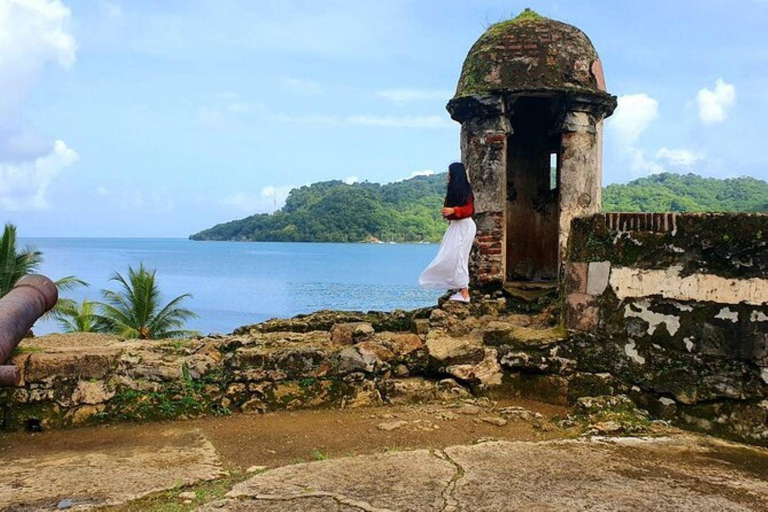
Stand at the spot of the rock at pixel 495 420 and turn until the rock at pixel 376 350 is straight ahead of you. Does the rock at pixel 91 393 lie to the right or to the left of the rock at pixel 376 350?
left

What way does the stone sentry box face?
toward the camera

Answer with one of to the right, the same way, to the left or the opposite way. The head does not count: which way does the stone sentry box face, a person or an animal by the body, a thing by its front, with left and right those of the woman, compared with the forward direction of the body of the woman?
to the left

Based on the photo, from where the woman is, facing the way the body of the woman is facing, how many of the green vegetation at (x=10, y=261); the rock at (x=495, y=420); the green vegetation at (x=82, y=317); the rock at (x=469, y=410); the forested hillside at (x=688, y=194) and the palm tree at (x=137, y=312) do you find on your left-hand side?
2

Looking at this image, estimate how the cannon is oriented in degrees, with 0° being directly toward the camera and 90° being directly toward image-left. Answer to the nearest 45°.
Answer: approximately 225°

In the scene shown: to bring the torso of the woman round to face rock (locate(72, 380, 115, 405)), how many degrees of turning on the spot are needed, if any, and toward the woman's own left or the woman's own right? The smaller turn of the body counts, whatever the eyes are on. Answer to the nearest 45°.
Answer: approximately 45° to the woman's own left

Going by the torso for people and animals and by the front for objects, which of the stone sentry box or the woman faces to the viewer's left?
the woman

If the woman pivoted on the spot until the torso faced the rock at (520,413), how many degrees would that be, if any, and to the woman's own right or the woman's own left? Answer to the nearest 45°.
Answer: approximately 90° to the woman's own left

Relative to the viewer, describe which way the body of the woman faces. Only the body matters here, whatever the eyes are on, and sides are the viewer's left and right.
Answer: facing to the left of the viewer

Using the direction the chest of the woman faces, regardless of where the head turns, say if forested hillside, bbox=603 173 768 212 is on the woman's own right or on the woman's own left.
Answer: on the woman's own right

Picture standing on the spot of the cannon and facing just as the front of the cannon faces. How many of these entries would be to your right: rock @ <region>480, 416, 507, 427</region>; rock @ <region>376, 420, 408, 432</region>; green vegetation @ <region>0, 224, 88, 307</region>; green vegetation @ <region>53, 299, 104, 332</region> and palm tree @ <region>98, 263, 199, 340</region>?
2

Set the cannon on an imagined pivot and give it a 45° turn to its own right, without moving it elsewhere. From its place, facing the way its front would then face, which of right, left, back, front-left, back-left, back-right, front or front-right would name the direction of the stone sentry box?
front

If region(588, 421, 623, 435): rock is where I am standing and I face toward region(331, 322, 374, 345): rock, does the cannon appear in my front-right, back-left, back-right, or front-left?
front-left
